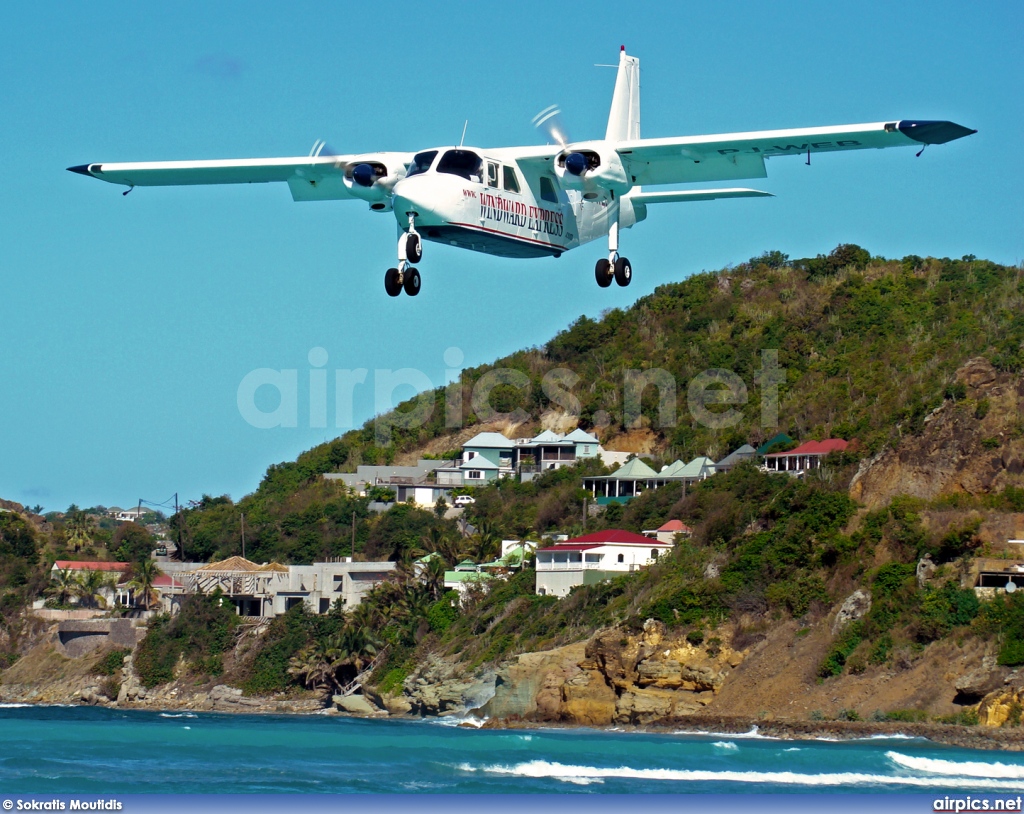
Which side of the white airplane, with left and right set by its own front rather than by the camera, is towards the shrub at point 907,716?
back

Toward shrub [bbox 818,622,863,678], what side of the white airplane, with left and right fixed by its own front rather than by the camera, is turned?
back

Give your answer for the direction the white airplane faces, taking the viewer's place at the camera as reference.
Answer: facing the viewer and to the left of the viewer
